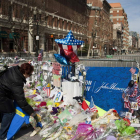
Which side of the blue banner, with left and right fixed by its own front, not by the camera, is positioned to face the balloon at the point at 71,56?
right

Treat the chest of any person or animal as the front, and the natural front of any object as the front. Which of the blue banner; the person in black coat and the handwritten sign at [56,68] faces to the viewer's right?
the person in black coat

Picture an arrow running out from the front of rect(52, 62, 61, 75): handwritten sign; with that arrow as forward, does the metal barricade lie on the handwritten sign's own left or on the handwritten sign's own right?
on the handwritten sign's own left

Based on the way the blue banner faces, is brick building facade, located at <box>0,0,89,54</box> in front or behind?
behind

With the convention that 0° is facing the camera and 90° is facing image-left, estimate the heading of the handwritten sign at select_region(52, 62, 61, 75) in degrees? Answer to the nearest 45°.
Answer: approximately 0°

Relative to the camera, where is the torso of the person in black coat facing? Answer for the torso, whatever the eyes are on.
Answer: to the viewer's right

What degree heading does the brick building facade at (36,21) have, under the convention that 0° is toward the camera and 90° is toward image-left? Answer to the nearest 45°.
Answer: approximately 315°

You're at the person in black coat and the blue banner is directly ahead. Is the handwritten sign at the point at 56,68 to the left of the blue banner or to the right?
left

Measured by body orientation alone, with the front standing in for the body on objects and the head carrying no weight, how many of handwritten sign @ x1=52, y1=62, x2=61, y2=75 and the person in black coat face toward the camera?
1
